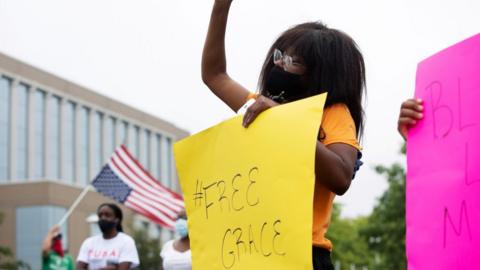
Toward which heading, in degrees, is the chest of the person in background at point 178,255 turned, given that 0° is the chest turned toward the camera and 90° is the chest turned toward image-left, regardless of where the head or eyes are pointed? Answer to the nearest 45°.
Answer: approximately 0°

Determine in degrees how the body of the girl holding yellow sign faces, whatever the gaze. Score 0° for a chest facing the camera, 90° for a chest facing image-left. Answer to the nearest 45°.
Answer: approximately 45°

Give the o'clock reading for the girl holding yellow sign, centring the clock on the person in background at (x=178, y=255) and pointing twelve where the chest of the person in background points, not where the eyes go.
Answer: The girl holding yellow sign is roughly at 12 o'clock from the person in background.

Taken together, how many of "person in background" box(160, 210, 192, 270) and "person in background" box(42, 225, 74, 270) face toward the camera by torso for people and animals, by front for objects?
2
